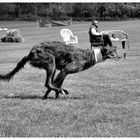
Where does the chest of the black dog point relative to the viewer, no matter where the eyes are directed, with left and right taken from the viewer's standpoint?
facing to the right of the viewer
